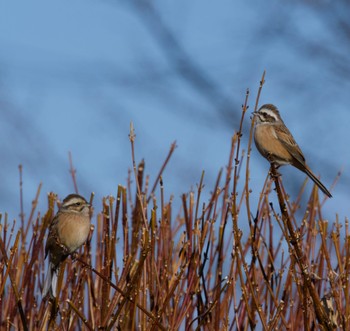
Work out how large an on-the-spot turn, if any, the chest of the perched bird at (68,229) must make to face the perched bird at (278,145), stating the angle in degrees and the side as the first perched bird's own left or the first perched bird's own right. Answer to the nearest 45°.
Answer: approximately 45° to the first perched bird's own left

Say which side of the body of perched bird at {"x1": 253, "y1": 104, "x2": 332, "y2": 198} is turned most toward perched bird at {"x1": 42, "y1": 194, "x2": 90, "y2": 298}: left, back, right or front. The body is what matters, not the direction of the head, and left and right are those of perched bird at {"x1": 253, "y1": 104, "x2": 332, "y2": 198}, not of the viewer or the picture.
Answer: front

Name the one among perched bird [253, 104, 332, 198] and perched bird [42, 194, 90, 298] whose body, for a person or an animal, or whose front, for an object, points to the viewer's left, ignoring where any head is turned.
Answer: perched bird [253, 104, 332, 198]

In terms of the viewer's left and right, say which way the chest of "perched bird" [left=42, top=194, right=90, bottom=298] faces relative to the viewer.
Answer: facing the viewer and to the right of the viewer

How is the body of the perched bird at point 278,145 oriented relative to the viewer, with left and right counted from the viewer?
facing to the left of the viewer

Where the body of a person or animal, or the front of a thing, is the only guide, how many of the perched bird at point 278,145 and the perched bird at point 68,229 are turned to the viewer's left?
1
